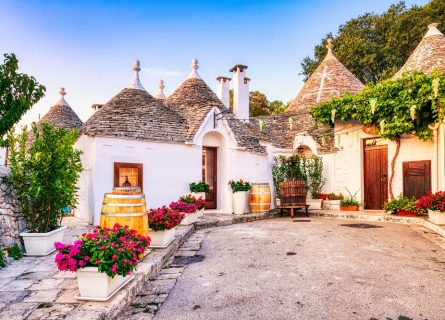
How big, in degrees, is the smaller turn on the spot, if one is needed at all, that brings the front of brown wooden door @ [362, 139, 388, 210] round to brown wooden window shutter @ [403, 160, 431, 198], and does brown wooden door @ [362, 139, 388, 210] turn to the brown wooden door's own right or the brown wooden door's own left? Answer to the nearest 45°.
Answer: approximately 45° to the brown wooden door's own left

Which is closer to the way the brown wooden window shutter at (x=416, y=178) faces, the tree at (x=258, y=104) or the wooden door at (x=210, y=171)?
the wooden door

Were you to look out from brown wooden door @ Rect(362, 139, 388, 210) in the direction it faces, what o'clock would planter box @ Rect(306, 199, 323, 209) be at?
The planter box is roughly at 3 o'clock from the brown wooden door.

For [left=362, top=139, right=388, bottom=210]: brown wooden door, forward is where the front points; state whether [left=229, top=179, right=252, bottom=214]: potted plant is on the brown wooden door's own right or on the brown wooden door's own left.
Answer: on the brown wooden door's own right

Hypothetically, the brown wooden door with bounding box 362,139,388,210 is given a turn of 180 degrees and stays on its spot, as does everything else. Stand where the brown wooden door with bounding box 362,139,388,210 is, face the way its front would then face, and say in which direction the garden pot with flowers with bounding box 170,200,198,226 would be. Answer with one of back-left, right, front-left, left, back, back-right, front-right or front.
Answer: back-left

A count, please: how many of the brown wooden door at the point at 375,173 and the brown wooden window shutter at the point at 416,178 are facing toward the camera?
2

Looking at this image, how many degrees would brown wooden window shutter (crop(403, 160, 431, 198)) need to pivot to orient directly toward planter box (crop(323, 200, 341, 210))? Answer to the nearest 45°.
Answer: approximately 90° to its right

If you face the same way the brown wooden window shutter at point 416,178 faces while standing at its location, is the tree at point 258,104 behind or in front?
behind

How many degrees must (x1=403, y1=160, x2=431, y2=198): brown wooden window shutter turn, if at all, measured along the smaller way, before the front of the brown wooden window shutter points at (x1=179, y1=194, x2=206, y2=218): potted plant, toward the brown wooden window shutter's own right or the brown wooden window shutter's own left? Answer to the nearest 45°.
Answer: approximately 45° to the brown wooden window shutter's own right

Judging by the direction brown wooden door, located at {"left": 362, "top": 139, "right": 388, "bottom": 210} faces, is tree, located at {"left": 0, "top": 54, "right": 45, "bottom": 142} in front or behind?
in front

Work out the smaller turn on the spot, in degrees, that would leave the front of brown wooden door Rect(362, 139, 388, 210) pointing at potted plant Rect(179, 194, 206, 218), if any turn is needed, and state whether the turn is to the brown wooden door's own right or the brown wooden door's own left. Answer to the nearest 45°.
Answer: approximately 45° to the brown wooden door's own right

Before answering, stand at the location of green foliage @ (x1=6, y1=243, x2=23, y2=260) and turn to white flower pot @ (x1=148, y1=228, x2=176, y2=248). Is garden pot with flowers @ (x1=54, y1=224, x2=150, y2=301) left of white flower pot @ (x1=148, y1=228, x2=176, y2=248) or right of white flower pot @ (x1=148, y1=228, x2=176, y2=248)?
right

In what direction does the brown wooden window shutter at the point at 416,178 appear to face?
toward the camera

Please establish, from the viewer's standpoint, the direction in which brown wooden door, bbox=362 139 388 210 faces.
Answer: facing the viewer
